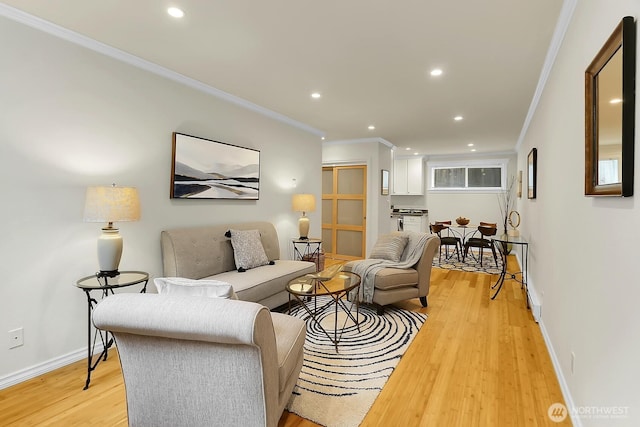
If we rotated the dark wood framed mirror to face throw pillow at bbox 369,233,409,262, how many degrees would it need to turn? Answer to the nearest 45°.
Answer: approximately 45° to its right

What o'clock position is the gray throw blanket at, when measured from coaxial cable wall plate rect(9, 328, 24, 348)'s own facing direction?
The gray throw blanket is roughly at 11 o'clock from the coaxial cable wall plate.

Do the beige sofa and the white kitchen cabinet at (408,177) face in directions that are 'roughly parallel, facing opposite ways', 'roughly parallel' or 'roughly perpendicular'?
roughly perpendicular

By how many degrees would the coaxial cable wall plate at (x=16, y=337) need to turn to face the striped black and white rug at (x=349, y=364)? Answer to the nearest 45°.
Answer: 0° — it already faces it

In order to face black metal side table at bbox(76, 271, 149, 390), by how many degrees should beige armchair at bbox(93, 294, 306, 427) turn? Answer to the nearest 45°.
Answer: approximately 90° to its left

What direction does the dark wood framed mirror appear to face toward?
to the viewer's left

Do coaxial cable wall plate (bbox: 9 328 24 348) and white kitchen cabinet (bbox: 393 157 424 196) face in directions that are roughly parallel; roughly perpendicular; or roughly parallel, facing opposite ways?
roughly perpendicular

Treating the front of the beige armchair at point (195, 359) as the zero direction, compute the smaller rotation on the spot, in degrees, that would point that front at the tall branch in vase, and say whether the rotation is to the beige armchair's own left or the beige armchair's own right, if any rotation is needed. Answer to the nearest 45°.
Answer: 0° — it already faces it

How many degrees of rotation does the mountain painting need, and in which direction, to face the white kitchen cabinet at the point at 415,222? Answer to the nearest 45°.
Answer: approximately 90° to its left
